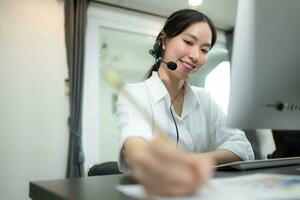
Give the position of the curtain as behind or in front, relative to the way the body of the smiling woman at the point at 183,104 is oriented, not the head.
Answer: behind

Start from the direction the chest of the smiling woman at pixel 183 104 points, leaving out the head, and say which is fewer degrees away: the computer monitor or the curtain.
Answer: the computer monitor

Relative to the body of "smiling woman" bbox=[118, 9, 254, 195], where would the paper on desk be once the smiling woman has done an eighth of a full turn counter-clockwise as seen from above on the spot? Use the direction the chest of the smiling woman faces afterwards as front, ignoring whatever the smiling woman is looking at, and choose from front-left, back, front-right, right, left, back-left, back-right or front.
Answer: right

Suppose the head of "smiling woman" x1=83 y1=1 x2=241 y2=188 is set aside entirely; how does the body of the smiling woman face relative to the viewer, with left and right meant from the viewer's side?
facing the viewer and to the right of the viewer
